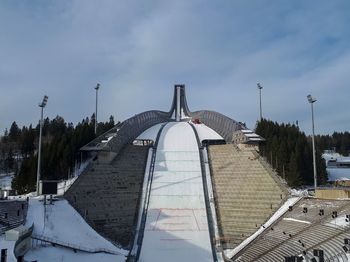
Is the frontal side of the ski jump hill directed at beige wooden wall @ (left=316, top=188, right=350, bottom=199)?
no

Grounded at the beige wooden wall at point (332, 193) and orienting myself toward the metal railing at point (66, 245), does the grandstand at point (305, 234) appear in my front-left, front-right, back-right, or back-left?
front-left

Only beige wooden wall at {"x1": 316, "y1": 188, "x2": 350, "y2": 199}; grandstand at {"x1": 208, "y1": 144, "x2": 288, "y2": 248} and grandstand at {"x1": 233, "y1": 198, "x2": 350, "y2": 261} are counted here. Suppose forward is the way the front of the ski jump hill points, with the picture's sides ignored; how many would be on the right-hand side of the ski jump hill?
0

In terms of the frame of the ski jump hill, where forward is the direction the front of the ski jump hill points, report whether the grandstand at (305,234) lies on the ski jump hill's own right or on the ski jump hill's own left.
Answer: on the ski jump hill's own left

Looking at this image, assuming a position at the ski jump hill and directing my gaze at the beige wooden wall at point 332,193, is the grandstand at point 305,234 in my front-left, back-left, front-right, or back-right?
front-right

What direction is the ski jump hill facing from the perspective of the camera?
toward the camera

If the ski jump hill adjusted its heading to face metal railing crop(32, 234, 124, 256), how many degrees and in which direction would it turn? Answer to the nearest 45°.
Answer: approximately 45° to its right

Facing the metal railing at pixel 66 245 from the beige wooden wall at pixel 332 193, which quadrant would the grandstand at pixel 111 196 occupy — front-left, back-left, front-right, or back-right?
front-right

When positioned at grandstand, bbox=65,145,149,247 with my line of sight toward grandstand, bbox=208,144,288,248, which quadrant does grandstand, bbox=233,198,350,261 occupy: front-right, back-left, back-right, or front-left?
front-right
